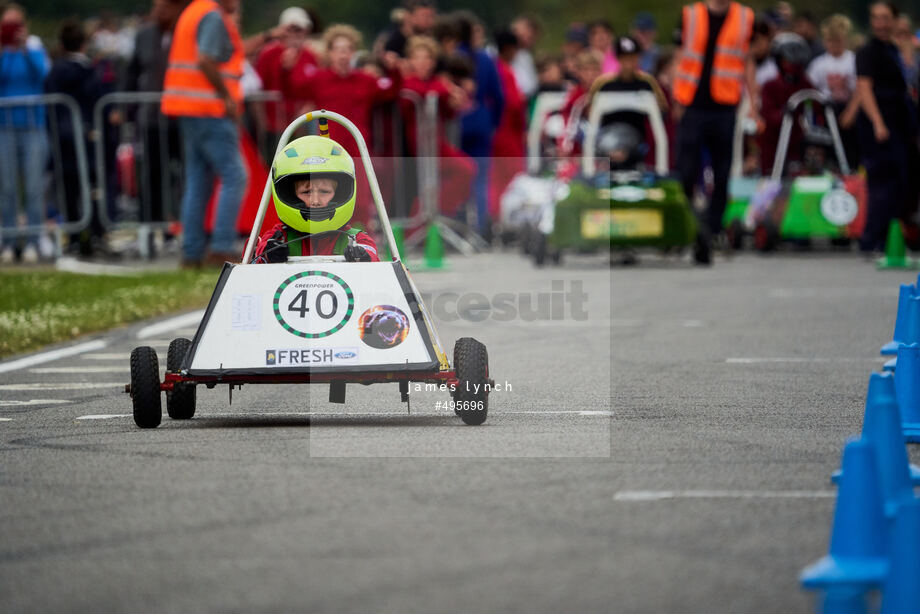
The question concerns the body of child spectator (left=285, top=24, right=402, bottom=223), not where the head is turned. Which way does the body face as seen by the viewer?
toward the camera

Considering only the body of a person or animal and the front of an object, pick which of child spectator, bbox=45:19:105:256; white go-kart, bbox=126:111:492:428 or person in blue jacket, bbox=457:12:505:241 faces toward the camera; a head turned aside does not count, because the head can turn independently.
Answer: the white go-kart

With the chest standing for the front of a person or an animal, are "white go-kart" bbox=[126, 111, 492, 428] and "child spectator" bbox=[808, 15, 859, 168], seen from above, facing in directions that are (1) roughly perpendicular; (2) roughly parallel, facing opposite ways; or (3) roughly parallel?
roughly parallel

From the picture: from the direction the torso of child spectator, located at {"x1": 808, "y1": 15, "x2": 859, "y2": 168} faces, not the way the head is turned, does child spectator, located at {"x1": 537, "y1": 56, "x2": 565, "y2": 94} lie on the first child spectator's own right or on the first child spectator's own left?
on the first child spectator's own right

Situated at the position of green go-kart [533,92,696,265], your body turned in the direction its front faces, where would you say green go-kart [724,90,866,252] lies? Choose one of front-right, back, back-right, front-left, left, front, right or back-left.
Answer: back-left

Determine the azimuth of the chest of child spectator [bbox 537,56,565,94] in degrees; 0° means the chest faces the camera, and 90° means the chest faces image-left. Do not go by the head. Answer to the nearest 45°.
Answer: approximately 0°

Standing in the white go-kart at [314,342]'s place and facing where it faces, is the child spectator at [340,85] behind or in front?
behind

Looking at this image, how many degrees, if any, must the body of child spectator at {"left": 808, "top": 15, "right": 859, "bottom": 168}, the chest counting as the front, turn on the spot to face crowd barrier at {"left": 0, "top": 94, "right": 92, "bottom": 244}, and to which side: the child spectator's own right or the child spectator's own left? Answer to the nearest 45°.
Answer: approximately 45° to the child spectator's own right

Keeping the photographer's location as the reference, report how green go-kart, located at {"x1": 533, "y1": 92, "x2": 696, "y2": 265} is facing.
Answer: facing the viewer
